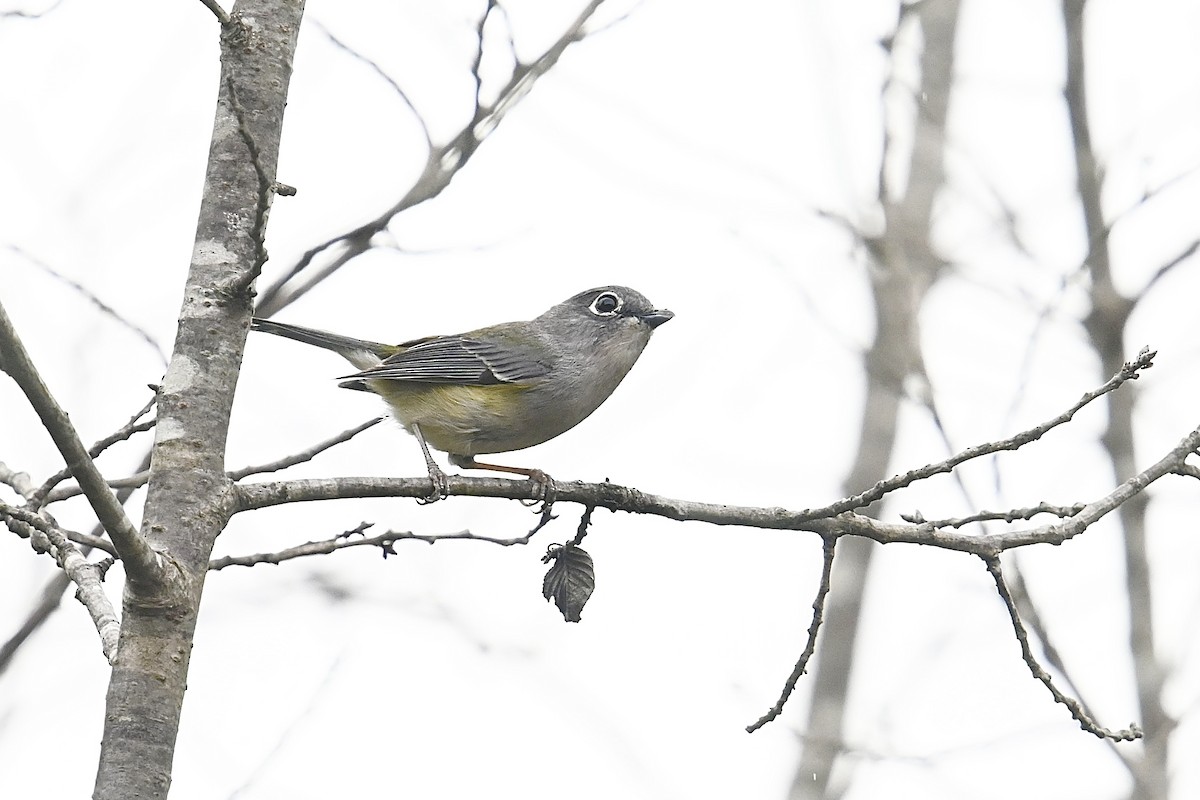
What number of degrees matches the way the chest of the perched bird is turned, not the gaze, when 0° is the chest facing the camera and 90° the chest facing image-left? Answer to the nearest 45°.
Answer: approximately 270°

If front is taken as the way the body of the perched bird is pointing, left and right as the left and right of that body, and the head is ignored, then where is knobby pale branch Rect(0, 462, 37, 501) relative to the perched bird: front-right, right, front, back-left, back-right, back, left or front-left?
back-right

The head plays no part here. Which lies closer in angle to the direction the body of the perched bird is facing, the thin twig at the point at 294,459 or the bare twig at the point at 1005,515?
the bare twig

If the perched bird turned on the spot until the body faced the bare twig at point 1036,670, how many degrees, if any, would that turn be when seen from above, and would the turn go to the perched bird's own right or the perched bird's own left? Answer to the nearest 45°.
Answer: approximately 45° to the perched bird's own right

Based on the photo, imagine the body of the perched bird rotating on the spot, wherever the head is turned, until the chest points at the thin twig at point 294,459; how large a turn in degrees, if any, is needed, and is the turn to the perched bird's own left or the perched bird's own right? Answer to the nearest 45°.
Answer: approximately 135° to the perched bird's own right

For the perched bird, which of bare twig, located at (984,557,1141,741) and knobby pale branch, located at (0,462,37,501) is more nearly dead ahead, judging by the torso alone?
the bare twig

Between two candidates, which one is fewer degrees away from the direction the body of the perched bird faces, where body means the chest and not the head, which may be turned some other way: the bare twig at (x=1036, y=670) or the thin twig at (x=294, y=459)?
the bare twig
